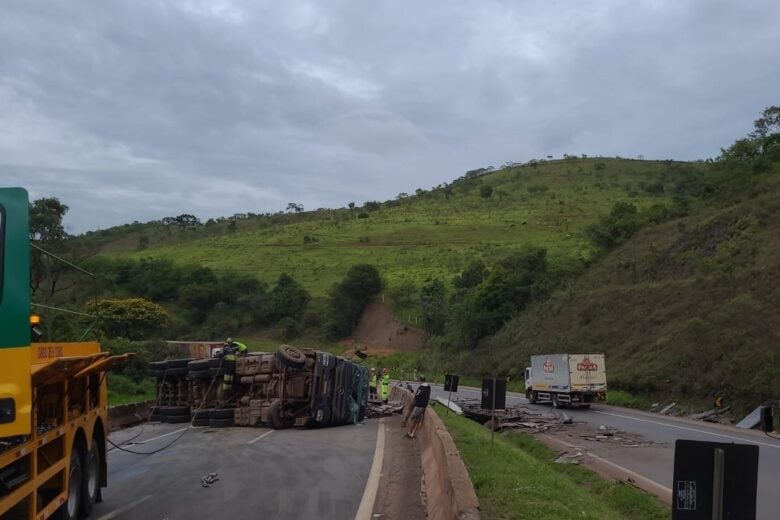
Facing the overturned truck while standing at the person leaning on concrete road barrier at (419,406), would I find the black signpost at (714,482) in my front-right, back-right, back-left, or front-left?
back-left

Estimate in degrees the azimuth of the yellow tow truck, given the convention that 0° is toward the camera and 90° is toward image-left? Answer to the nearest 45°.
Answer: approximately 45°

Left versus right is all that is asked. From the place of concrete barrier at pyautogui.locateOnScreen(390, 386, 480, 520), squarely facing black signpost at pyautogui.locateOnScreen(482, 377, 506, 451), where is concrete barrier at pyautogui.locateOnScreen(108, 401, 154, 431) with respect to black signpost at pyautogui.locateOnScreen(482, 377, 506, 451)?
left

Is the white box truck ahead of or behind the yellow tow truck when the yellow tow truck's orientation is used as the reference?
behind
